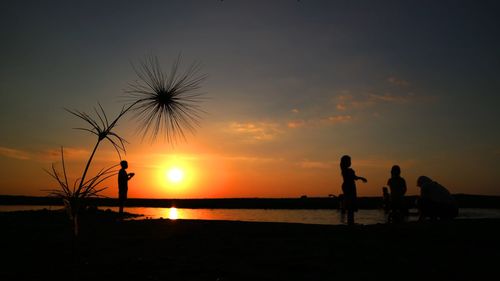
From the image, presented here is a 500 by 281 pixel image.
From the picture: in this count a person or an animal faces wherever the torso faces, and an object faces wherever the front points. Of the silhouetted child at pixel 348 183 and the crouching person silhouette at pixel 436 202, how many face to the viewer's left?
1

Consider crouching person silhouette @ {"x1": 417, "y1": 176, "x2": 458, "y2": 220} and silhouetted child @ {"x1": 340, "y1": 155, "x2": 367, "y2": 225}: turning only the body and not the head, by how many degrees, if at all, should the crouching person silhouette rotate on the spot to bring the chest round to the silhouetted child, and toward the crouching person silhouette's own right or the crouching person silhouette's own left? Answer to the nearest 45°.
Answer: approximately 45° to the crouching person silhouette's own left

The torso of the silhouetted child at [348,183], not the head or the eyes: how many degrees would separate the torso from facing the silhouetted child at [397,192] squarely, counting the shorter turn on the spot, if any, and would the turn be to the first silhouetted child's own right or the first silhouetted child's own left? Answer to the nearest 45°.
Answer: approximately 45° to the first silhouetted child's own left

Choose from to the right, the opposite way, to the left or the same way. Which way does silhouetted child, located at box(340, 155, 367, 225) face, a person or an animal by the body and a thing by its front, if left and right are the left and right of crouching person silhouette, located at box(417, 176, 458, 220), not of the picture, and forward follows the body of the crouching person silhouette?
the opposite way

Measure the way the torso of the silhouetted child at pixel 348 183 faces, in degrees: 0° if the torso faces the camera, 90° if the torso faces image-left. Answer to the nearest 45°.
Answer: approximately 270°

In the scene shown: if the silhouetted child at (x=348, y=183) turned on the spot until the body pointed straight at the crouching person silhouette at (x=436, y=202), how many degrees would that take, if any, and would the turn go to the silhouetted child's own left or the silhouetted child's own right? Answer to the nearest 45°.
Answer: approximately 45° to the silhouetted child's own left

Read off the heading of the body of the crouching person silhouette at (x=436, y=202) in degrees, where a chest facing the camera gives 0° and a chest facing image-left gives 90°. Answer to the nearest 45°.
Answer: approximately 90°
